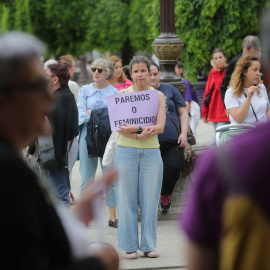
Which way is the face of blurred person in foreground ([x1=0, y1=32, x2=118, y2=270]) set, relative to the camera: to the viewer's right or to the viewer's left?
to the viewer's right

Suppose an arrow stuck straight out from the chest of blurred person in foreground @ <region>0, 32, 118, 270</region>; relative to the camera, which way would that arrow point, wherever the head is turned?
to the viewer's right

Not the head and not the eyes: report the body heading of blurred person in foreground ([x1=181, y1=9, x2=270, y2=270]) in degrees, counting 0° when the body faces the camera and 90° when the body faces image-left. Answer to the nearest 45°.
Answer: approximately 180°

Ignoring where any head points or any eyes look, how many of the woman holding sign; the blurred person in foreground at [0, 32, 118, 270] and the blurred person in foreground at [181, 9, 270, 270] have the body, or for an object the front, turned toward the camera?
1

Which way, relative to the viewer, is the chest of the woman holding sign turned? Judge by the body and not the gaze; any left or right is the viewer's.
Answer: facing the viewer

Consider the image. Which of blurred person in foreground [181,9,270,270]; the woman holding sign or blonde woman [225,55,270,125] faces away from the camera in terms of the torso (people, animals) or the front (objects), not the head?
the blurred person in foreground

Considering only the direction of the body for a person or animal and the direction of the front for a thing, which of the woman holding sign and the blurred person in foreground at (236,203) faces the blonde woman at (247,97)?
the blurred person in foreground

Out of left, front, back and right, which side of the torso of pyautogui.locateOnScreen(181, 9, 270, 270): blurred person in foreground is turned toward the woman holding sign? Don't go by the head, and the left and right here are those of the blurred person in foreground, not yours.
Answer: front

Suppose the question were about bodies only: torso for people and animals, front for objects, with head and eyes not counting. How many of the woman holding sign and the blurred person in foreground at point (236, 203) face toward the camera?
1

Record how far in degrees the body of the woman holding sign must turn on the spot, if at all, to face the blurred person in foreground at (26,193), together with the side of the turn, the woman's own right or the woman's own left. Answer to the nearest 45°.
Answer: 0° — they already face them

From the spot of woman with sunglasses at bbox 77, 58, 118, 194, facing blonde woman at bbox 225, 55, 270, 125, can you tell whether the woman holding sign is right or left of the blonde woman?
right

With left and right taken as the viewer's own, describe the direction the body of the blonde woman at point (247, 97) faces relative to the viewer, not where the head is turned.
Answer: facing the viewer and to the right of the viewer
